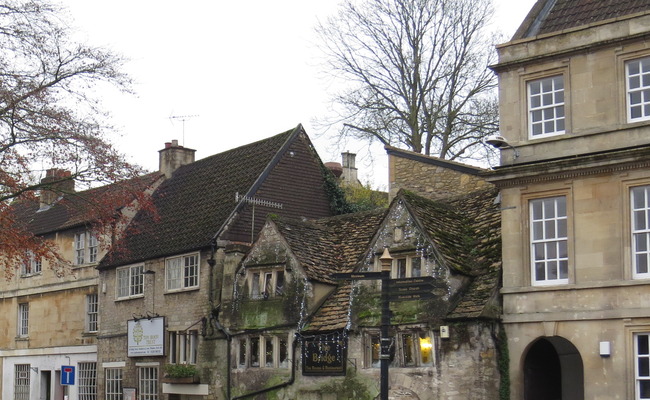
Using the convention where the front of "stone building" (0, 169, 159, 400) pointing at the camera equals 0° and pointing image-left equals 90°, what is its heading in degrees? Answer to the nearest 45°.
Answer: approximately 45°

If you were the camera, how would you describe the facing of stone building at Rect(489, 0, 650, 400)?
facing the viewer and to the left of the viewer

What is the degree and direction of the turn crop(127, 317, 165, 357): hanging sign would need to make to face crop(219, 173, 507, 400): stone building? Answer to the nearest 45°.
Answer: approximately 90° to its left

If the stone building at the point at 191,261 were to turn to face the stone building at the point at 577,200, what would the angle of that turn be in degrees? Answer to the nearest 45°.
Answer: approximately 90° to its left

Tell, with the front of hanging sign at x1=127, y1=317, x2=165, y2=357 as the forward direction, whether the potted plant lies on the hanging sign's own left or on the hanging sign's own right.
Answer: on the hanging sign's own left

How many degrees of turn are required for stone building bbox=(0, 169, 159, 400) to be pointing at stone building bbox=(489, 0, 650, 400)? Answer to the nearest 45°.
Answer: approximately 90° to its left
